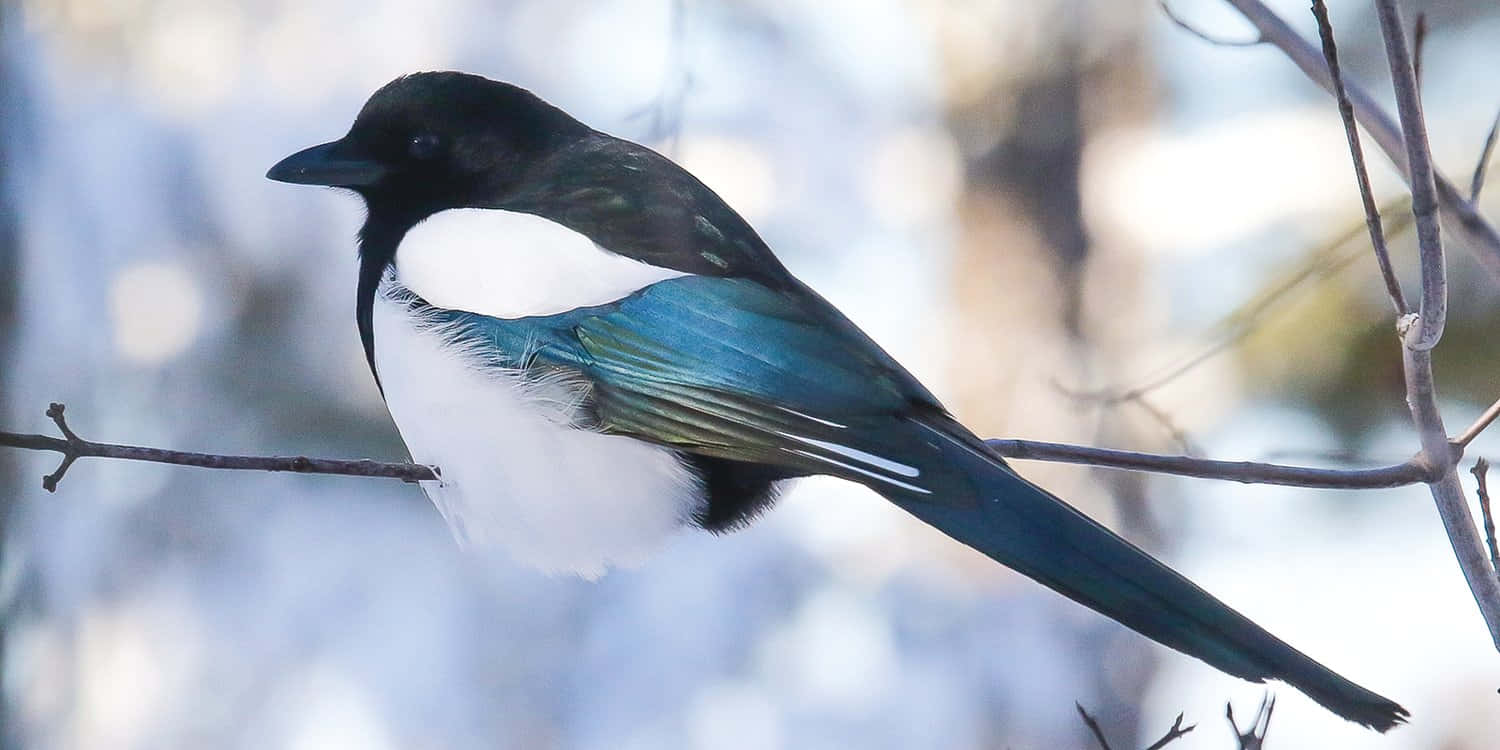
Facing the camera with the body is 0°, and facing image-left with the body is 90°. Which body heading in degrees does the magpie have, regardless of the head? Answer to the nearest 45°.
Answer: approximately 90°

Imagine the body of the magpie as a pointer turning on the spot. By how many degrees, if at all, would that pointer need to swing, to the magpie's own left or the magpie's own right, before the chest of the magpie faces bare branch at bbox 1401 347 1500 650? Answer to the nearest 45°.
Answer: approximately 180°
